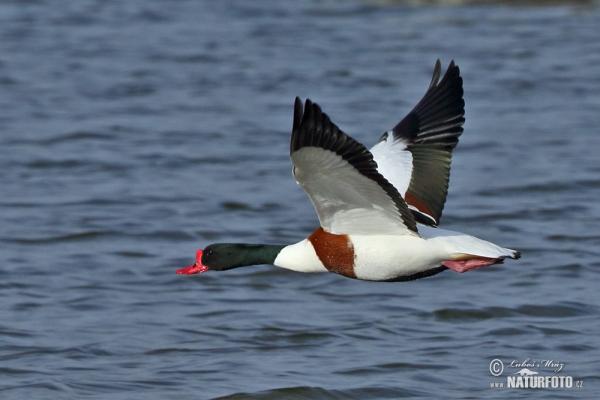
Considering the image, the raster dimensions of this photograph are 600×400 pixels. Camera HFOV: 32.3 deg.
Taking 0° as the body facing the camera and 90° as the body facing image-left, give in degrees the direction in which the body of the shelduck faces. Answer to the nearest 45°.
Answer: approximately 90°
